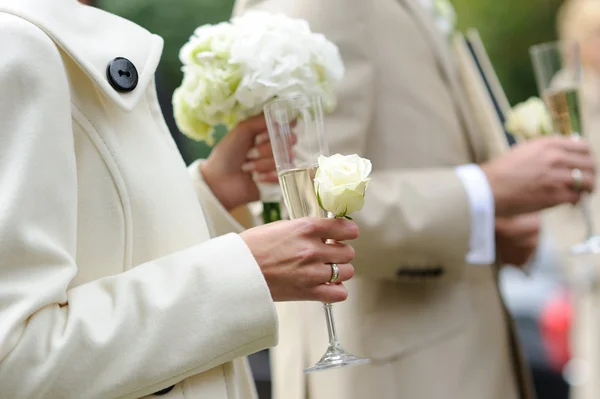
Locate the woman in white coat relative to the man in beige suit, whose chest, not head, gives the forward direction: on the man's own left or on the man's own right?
on the man's own right

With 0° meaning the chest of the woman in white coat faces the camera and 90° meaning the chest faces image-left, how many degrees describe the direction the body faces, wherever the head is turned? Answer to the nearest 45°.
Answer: approximately 270°

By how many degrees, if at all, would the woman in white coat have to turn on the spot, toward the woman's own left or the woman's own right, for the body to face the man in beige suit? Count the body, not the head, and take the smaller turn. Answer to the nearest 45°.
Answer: approximately 45° to the woman's own left
